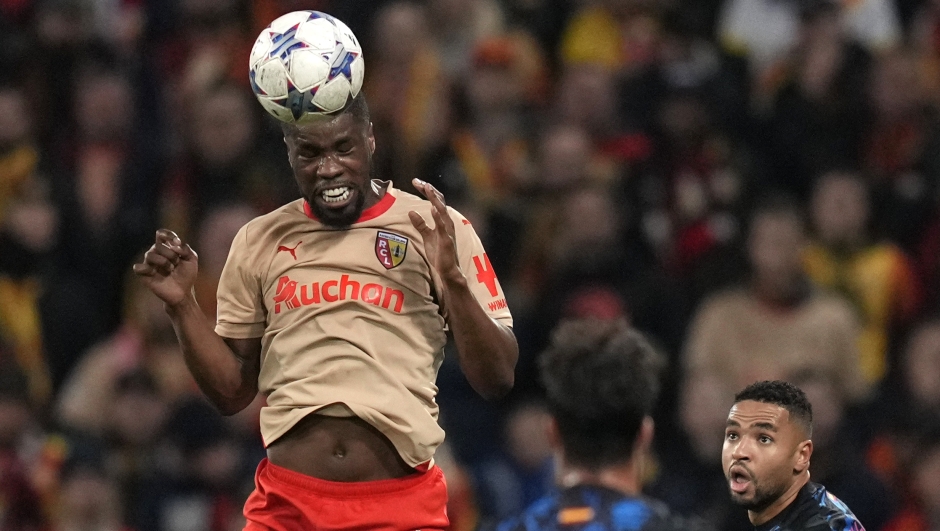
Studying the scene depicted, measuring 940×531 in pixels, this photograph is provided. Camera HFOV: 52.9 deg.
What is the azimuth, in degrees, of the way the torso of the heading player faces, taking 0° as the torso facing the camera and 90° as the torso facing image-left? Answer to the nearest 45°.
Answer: approximately 0°

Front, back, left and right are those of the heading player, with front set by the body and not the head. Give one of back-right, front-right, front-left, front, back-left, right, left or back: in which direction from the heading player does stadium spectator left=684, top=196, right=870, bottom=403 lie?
back-left

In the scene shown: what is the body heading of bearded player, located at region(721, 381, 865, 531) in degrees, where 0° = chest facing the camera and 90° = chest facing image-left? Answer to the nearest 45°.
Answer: approximately 45°
